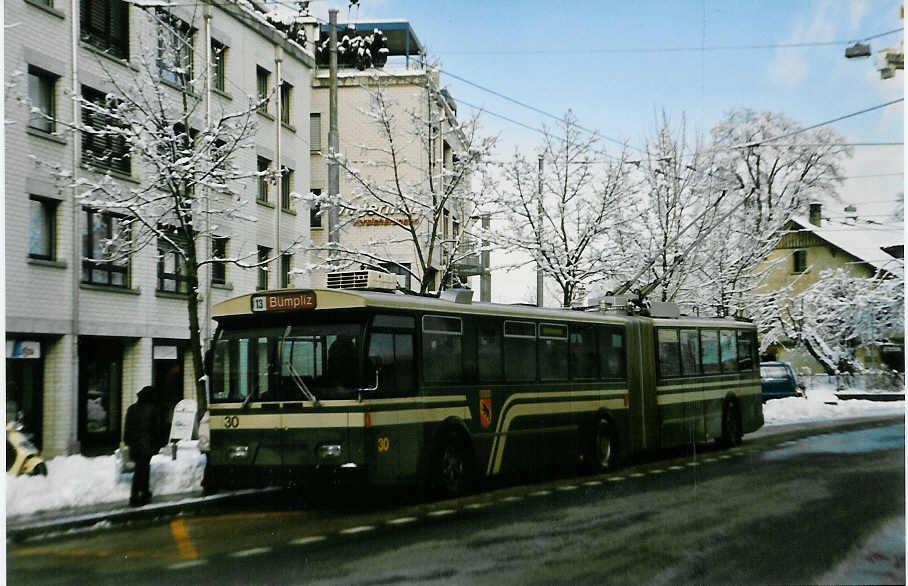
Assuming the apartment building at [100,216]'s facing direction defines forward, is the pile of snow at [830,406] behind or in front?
in front

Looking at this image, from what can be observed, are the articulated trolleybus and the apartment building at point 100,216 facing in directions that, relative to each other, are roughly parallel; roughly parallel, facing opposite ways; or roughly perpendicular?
roughly perpendicular

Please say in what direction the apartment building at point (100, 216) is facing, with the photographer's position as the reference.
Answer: facing the viewer and to the right of the viewer

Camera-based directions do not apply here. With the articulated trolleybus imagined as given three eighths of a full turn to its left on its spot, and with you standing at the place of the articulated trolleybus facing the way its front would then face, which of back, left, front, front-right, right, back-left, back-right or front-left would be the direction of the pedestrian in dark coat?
back

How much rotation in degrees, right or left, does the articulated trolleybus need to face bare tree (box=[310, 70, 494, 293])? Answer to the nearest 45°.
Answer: approximately 135° to its right

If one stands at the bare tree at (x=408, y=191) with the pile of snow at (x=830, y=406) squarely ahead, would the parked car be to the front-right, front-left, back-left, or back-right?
front-left

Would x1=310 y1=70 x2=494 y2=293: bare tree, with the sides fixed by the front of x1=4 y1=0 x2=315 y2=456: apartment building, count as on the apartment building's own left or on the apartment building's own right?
on the apartment building's own left

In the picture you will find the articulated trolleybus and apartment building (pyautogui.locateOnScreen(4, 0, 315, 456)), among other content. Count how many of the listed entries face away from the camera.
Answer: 0

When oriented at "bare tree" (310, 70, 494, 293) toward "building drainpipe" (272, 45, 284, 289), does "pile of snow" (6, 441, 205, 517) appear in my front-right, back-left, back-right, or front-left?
front-left

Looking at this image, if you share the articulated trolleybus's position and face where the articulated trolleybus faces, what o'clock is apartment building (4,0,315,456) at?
The apartment building is roughly at 2 o'clock from the articulated trolleybus.

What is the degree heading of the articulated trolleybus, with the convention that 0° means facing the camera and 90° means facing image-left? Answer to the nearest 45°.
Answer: approximately 45°

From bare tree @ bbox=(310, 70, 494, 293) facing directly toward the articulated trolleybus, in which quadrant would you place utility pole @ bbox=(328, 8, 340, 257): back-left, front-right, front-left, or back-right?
front-right

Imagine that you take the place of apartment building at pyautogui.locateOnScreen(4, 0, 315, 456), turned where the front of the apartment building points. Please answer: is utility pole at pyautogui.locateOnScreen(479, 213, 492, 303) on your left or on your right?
on your left
